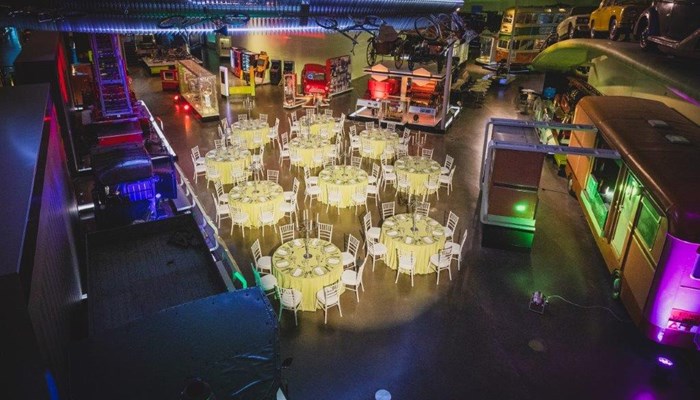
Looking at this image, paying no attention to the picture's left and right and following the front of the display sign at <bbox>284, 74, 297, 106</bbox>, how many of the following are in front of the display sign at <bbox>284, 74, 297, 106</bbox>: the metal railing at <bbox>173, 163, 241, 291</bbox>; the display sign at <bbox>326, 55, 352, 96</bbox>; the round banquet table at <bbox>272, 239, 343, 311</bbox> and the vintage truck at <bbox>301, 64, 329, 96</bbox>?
2

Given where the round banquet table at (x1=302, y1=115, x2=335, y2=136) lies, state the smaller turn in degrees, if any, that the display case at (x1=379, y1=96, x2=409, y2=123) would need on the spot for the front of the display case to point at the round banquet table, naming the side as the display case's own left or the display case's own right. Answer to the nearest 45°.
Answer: approximately 45° to the display case's own right

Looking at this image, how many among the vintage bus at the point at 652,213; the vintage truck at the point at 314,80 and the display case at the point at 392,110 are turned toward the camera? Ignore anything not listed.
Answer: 2

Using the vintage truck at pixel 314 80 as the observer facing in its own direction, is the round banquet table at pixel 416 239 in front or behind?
in front

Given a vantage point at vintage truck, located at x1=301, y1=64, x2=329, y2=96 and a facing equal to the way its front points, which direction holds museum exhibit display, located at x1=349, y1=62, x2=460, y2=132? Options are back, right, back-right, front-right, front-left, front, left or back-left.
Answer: front-left

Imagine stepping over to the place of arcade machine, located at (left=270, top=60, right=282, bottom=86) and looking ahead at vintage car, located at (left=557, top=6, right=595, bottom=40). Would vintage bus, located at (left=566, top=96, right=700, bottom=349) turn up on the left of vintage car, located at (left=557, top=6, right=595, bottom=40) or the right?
right

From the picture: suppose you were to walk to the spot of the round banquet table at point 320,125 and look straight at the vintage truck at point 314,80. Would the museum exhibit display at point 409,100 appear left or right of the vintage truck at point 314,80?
right

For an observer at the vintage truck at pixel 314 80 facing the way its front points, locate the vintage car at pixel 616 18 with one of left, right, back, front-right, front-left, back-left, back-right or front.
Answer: front-left
